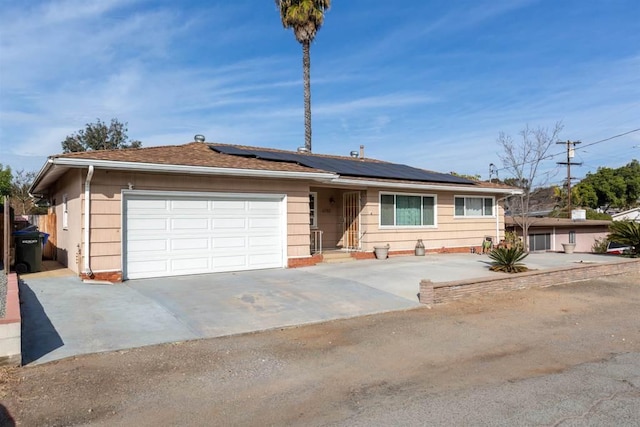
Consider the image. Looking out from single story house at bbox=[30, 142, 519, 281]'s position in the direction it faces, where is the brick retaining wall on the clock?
The brick retaining wall is roughly at 11 o'clock from the single story house.

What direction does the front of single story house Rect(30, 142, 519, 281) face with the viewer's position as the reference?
facing the viewer and to the right of the viewer

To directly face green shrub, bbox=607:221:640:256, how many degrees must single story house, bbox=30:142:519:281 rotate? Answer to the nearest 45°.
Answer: approximately 45° to its left

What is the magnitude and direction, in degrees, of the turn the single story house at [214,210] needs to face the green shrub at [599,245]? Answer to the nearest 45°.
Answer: approximately 90° to its left

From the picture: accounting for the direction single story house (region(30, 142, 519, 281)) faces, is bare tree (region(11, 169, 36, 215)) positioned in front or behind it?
behind

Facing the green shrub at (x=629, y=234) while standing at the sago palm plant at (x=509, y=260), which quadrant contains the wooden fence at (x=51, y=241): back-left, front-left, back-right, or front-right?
back-left

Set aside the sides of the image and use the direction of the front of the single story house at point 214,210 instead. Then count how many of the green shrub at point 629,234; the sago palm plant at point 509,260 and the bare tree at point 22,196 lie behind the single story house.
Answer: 1

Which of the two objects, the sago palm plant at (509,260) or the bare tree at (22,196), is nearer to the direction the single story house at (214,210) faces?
the sago palm plant

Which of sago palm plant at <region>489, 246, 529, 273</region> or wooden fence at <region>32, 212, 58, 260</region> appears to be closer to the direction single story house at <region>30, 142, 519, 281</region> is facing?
the sago palm plant

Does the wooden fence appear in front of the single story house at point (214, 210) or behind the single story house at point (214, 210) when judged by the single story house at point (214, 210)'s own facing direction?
behind
